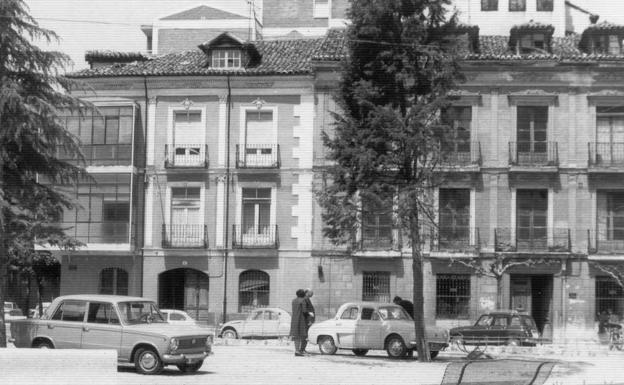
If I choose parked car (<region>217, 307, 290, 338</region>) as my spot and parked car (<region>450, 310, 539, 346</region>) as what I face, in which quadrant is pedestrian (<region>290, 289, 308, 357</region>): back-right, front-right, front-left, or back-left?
front-right

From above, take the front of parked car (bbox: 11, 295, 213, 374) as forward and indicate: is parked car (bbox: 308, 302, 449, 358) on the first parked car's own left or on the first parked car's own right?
on the first parked car's own left

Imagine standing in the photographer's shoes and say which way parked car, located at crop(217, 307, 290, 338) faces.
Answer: facing to the left of the viewer

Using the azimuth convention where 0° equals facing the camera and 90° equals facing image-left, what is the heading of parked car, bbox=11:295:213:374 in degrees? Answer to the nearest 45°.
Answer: approximately 315°

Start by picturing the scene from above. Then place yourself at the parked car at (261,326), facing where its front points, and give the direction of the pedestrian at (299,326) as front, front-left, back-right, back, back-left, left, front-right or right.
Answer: left

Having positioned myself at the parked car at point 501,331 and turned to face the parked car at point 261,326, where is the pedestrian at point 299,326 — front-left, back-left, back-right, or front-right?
front-left

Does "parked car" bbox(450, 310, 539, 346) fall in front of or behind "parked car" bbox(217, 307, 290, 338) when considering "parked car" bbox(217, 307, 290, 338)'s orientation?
behind
